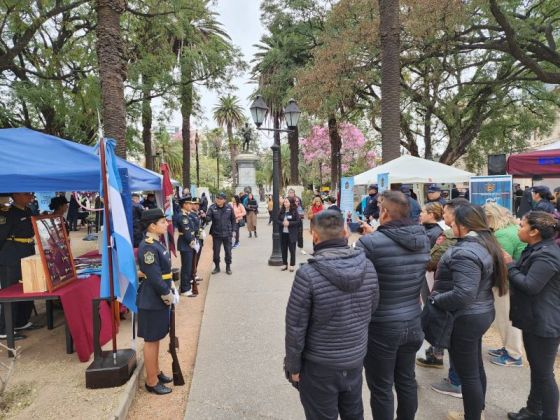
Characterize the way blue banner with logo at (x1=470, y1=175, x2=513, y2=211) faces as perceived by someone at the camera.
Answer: facing the viewer

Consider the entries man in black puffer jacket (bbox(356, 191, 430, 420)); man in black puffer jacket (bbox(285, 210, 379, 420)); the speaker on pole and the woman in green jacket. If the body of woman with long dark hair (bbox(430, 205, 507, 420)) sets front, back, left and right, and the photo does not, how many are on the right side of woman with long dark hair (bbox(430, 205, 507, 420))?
2

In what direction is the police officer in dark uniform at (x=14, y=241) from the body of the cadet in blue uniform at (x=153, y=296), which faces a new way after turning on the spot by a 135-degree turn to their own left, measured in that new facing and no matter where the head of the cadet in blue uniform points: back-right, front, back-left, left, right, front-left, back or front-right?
front

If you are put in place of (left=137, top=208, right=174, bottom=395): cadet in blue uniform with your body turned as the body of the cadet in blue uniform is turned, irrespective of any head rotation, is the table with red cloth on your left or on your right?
on your left

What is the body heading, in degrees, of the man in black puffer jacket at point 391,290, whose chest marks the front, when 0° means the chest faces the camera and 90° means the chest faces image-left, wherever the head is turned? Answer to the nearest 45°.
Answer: approximately 135°

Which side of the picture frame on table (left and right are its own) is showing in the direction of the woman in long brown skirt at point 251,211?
left

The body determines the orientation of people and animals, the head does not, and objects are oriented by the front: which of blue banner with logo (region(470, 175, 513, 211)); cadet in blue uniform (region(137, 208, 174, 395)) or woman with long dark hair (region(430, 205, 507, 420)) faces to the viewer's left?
the woman with long dark hair

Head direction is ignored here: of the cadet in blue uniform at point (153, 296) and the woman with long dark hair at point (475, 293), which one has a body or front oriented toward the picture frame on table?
the woman with long dark hair

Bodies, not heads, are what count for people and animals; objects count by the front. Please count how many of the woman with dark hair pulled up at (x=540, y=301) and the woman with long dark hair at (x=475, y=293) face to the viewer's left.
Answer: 2

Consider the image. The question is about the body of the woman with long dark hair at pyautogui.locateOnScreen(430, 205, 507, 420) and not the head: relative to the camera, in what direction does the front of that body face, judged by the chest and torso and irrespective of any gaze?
to the viewer's left

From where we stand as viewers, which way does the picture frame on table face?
facing the viewer and to the right of the viewer

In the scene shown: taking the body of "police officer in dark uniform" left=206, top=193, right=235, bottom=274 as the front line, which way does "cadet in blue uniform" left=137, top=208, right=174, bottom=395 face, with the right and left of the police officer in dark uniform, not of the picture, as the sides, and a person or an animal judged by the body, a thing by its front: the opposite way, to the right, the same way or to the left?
to the left

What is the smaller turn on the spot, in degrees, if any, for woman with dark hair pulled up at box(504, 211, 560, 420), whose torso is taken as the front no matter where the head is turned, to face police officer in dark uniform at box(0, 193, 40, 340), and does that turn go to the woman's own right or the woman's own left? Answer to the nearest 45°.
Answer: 0° — they already face them

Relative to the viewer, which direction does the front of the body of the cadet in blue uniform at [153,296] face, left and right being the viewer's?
facing to the right of the viewer

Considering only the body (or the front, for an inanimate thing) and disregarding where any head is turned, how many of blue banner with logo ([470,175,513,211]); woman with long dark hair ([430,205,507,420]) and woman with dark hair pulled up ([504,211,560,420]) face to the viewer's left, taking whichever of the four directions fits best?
2

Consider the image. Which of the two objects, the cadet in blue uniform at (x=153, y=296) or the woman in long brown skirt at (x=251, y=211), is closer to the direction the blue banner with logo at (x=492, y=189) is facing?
the cadet in blue uniform

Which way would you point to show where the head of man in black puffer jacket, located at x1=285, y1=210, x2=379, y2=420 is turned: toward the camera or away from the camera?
away from the camera

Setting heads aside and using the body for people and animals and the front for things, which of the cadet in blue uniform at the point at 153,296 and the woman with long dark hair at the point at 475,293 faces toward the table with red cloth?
the woman with long dark hair

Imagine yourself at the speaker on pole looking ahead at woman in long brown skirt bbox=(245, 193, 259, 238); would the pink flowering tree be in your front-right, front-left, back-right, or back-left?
front-right

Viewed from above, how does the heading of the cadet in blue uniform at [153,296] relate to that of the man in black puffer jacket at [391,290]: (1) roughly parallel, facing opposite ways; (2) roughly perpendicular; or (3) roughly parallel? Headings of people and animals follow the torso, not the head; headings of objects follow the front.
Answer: roughly perpendicular

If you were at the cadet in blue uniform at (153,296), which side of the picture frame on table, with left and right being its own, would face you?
front

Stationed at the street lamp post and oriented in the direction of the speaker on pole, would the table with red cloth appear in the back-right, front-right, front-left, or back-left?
back-right
